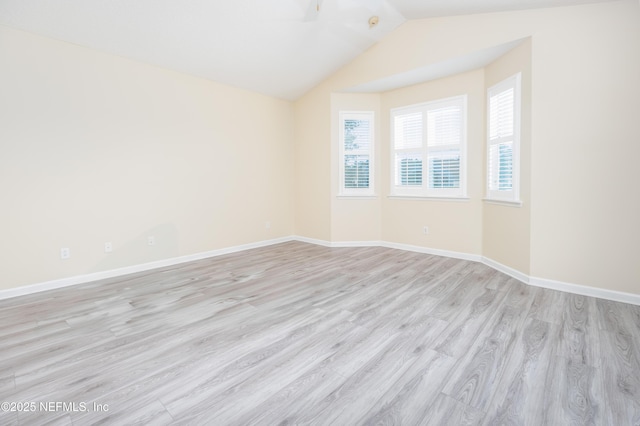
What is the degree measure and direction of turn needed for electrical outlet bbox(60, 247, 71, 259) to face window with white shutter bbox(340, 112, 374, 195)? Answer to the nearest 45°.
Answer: approximately 90° to its left

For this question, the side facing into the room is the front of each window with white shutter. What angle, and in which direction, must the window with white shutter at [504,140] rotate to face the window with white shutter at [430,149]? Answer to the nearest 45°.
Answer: approximately 90° to its right

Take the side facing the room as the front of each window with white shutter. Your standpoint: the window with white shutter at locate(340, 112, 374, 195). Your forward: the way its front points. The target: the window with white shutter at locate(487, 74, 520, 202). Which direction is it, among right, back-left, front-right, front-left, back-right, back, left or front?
front-left

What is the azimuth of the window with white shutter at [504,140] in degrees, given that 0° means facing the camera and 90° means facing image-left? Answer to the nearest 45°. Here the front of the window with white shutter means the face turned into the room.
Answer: approximately 45°

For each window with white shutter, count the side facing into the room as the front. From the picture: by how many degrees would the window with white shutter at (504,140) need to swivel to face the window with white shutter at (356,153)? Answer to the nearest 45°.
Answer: approximately 45° to its right

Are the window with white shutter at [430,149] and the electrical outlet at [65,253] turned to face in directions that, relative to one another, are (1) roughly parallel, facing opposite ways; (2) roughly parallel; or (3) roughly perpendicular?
roughly perpendicular

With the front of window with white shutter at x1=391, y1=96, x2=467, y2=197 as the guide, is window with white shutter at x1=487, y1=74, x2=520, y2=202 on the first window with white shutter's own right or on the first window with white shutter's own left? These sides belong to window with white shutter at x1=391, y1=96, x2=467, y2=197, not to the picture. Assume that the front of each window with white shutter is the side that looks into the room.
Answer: on the first window with white shutter's own left
